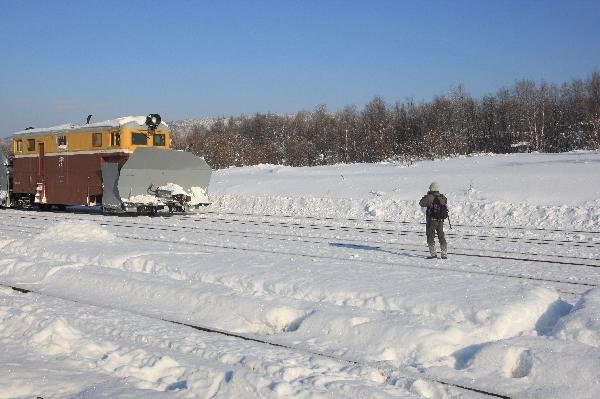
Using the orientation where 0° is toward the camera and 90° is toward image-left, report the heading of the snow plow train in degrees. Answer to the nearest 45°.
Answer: approximately 315°

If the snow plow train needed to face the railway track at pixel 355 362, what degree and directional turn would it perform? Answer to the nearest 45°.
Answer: approximately 45° to its right

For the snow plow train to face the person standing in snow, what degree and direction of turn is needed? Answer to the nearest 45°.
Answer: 0° — it already faces them

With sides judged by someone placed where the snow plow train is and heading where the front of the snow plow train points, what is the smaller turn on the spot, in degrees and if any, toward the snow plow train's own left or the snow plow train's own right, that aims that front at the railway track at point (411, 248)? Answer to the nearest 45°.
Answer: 0° — it already faces it

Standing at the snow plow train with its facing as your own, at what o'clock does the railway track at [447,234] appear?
The railway track is roughly at 12 o'clock from the snow plow train.
